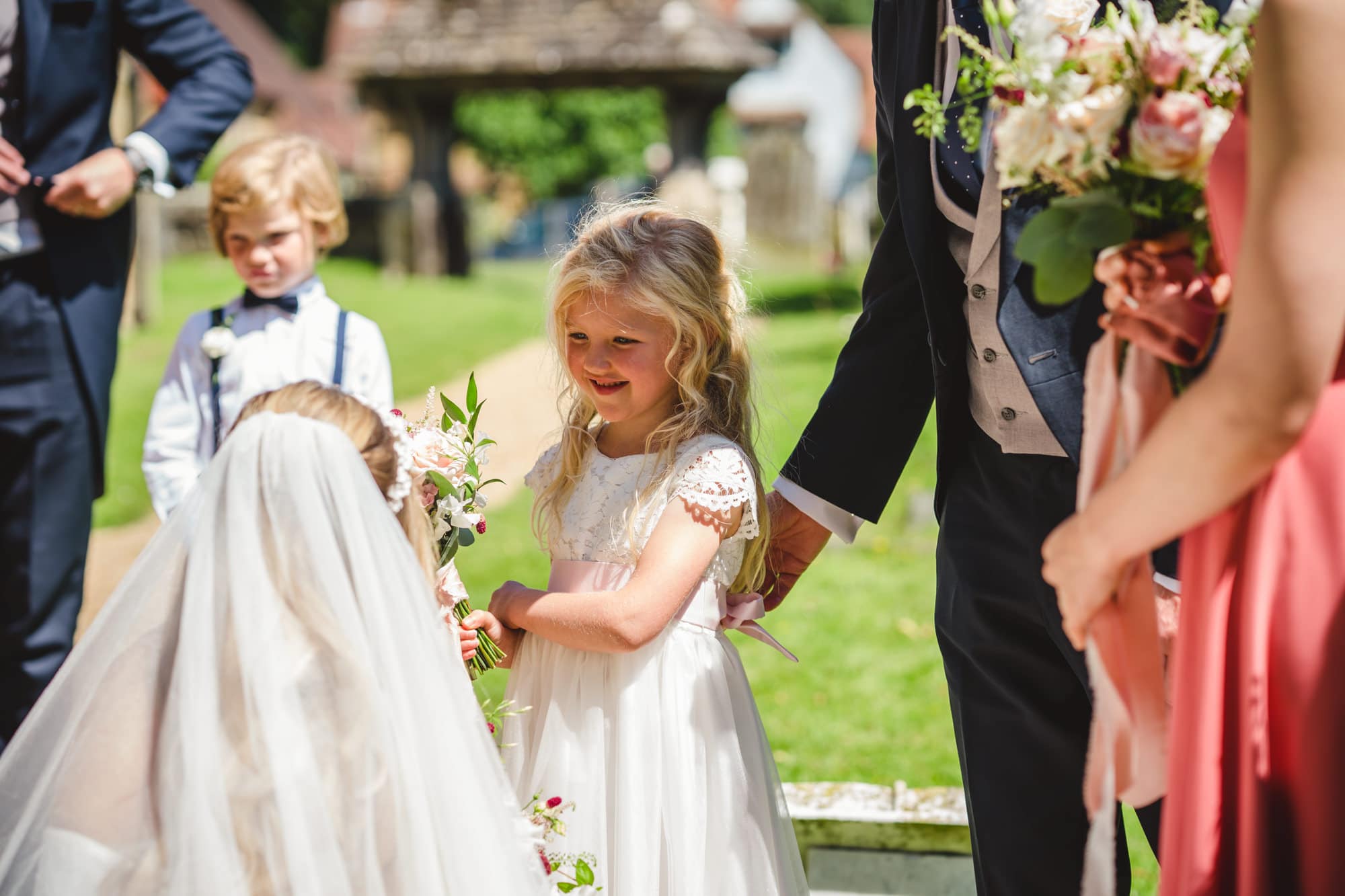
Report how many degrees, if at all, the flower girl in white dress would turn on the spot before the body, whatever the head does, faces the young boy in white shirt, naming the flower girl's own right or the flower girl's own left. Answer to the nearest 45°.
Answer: approximately 90° to the flower girl's own right

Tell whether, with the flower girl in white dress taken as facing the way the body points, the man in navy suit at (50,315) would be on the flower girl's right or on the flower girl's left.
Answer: on the flower girl's right

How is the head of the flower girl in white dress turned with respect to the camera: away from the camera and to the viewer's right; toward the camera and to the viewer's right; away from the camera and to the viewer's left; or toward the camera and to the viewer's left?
toward the camera and to the viewer's left

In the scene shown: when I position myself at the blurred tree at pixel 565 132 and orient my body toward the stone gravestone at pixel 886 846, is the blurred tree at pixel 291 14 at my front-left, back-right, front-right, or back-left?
back-right

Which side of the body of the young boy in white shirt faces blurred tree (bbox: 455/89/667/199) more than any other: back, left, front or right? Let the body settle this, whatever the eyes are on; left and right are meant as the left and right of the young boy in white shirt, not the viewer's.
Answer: back

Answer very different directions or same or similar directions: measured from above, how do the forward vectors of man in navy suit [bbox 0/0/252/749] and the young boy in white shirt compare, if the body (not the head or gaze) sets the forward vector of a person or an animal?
same or similar directions

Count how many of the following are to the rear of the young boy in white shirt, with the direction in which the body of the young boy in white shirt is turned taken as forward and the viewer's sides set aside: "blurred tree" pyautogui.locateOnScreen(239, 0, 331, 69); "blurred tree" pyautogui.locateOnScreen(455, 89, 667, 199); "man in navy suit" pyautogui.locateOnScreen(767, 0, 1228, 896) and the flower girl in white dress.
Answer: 2

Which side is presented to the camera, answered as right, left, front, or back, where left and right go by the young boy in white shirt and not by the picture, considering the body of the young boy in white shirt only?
front

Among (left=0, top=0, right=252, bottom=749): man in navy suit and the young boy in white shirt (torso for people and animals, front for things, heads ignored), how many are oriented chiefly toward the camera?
2

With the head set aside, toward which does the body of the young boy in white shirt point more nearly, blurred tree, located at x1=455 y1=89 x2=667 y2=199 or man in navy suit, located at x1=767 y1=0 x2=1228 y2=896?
the man in navy suit

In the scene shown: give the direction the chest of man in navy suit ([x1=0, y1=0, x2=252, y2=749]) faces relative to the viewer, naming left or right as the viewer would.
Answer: facing the viewer

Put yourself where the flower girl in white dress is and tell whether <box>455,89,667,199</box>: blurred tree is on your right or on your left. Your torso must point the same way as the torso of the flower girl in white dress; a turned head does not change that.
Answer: on your right

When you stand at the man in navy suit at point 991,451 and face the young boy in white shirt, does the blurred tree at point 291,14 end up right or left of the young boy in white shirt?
right
